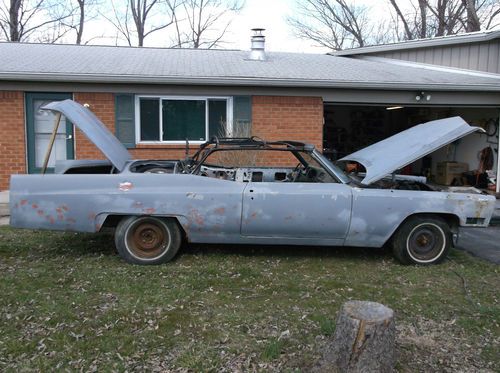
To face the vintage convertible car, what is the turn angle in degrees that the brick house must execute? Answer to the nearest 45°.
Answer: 0° — it already faces it

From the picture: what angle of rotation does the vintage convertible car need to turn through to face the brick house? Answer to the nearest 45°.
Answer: approximately 90° to its left

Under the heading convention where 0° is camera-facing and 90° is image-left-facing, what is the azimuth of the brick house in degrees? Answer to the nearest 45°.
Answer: approximately 0°

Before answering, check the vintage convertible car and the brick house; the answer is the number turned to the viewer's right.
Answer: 1

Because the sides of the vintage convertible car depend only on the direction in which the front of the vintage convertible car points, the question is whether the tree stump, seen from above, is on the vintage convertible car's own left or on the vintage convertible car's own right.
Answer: on the vintage convertible car's own right

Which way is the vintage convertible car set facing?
to the viewer's right

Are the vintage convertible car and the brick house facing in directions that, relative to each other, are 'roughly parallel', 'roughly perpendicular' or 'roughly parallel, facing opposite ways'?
roughly perpendicular
